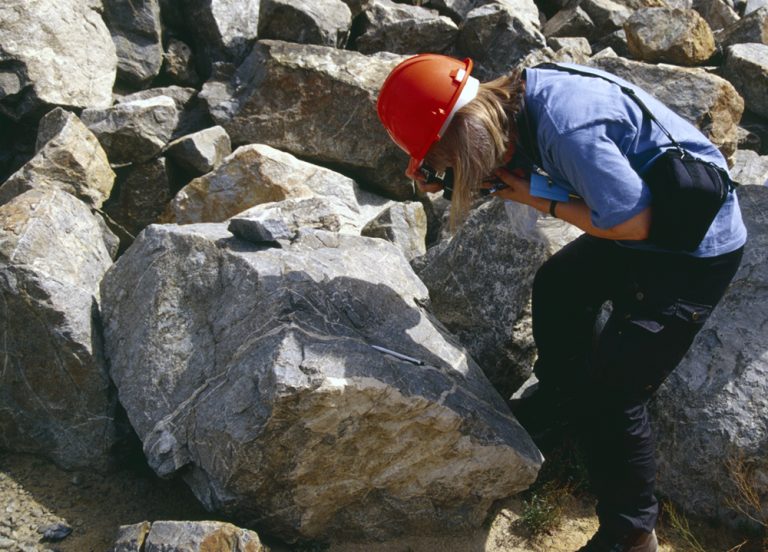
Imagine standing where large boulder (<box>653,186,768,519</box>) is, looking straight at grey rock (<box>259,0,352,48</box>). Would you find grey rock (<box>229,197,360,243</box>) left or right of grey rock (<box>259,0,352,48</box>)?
left

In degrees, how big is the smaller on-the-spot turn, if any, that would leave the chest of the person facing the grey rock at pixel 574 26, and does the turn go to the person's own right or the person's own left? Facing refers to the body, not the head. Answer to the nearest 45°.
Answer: approximately 90° to the person's own right

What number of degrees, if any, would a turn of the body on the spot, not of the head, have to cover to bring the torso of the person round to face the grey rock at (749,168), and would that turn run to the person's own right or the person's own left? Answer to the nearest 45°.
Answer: approximately 90° to the person's own right

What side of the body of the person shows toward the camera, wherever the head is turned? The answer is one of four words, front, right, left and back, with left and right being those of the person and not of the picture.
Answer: left

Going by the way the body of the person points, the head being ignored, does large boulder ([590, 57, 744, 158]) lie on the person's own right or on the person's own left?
on the person's own right

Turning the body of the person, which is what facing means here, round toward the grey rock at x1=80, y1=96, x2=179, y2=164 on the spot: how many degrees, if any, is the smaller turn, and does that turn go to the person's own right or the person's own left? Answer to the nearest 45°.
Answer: approximately 45° to the person's own right

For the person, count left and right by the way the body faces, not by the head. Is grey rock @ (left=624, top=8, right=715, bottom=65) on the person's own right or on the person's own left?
on the person's own right

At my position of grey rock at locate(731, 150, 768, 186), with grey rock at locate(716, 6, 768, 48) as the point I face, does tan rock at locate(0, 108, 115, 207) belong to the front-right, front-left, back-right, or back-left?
back-left
